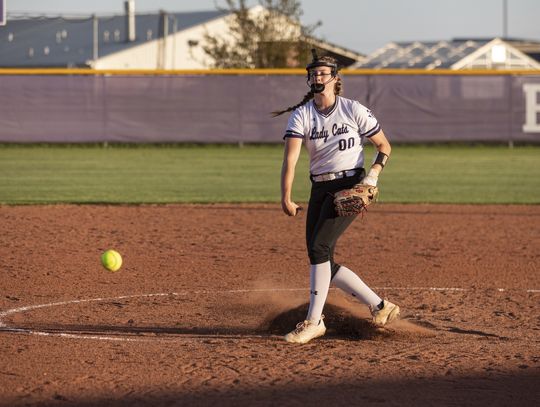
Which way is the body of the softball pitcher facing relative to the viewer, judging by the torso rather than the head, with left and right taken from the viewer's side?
facing the viewer and to the left of the viewer

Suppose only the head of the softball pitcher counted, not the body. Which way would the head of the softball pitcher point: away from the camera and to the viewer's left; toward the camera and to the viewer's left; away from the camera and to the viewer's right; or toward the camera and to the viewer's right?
toward the camera and to the viewer's left

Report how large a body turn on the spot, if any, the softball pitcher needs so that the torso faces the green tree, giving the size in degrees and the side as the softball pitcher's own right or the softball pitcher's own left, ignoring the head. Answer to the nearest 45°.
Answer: approximately 135° to the softball pitcher's own right

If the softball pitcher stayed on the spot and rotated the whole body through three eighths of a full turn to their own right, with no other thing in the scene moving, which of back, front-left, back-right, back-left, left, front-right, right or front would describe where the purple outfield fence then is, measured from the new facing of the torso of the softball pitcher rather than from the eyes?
front
